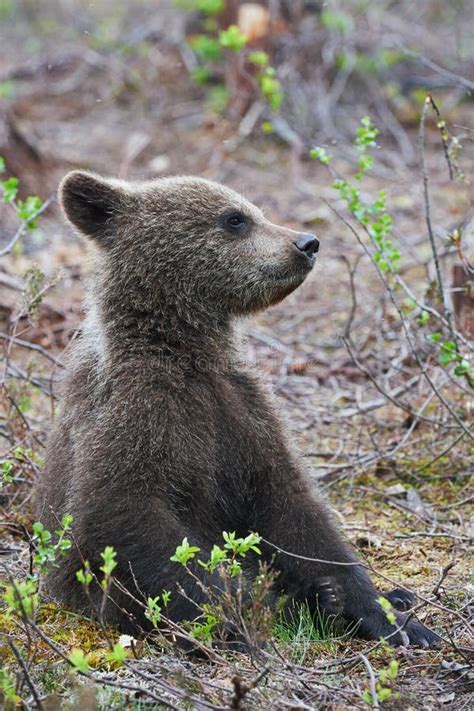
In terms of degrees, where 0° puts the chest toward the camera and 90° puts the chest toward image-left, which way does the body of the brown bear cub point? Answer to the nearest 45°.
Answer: approximately 315°

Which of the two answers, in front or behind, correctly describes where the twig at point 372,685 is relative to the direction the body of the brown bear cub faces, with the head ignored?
in front
